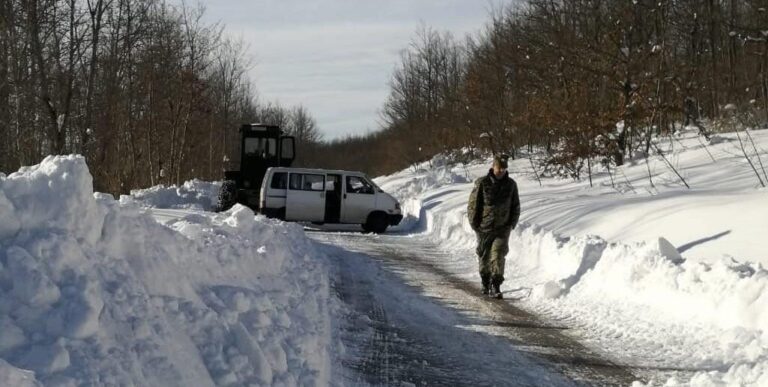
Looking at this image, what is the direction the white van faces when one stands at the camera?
facing to the right of the viewer

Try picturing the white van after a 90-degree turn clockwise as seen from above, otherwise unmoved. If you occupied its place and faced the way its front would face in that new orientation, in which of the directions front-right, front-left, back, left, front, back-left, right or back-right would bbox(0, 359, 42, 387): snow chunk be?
front

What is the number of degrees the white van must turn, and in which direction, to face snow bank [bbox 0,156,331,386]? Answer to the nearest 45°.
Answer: approximately 90° to its right

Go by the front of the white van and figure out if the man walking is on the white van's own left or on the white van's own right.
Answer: on the white van's own right

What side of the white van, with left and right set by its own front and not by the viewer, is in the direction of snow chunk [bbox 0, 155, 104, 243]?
right
